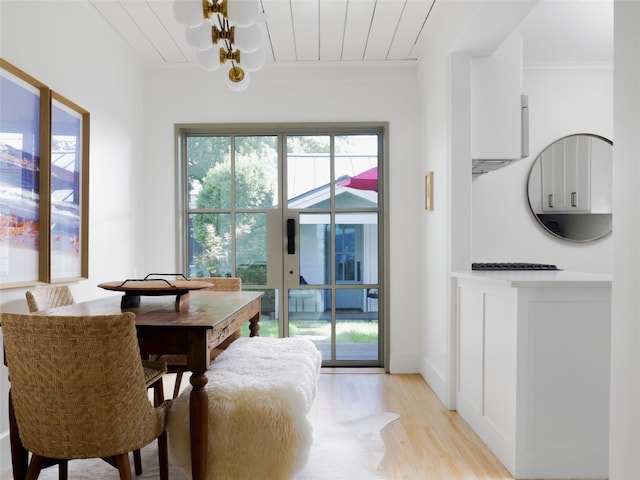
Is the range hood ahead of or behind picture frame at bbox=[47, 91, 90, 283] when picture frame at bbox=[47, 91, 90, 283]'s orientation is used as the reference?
ahead

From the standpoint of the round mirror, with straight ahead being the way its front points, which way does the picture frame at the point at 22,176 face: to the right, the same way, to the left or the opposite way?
to the left

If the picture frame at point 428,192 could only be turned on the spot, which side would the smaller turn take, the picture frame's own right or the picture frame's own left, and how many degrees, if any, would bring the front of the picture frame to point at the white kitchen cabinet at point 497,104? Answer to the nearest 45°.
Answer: approximately 135° to the picture frame's own left

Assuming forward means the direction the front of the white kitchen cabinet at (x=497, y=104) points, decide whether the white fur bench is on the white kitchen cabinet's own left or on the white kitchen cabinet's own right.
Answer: on the white kitchen cabinet's own right

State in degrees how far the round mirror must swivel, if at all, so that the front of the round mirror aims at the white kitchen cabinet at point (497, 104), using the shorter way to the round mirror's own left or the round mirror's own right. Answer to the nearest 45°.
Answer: approximately 45° to the round mirror's own right

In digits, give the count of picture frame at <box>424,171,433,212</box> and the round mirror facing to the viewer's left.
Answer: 1

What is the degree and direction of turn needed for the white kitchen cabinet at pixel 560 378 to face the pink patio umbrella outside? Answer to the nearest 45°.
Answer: approximately 135° to its left

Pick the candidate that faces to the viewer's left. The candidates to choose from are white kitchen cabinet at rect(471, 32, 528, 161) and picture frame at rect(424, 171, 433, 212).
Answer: the picture frame

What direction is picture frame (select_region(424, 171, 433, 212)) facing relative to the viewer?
to the viewer's left

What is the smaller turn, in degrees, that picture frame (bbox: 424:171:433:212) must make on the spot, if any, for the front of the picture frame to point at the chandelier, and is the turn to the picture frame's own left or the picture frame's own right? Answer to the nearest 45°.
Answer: approximately 45° to the picture frame's own left

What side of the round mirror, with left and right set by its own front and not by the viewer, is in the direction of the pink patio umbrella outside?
right
